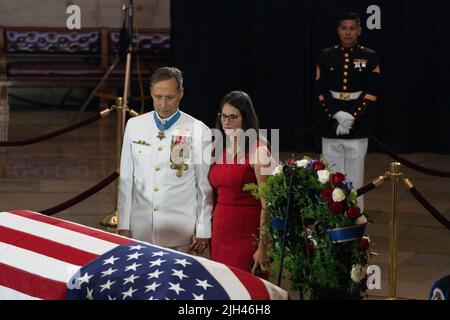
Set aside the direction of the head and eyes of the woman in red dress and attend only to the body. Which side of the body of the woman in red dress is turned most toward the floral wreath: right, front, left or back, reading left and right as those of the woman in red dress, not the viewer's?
left

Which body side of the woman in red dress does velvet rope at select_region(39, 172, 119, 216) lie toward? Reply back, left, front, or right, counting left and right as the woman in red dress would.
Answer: right

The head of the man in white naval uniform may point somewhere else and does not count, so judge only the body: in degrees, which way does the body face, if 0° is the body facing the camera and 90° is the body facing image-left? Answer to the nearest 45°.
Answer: approximately 0°

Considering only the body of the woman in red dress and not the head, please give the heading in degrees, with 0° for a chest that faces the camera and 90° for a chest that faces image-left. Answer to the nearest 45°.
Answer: approximately 45°

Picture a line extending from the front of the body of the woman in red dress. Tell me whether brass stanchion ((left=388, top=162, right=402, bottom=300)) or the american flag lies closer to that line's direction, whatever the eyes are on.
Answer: the american flag
